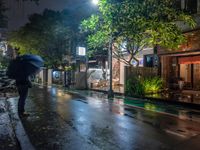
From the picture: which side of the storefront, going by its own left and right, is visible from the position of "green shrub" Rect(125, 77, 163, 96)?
right

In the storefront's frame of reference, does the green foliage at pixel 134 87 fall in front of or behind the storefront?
in front

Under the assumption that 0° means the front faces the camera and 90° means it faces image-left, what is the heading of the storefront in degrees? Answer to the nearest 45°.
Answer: approximately 45°
